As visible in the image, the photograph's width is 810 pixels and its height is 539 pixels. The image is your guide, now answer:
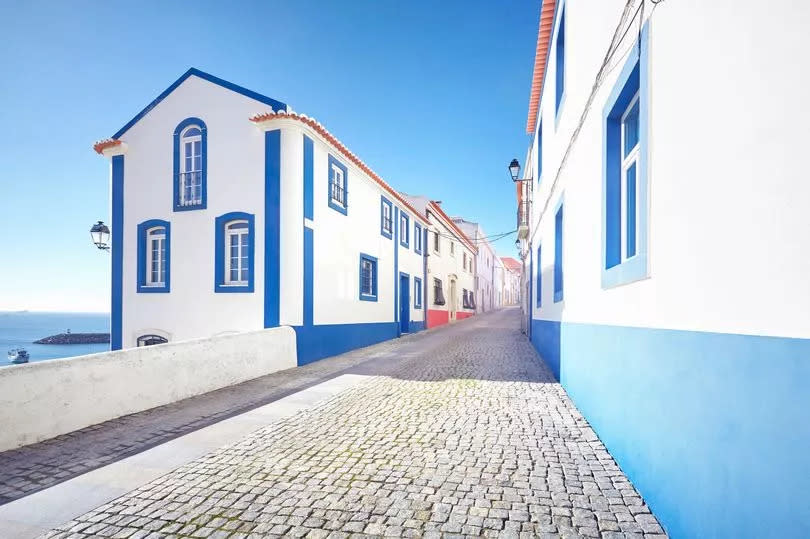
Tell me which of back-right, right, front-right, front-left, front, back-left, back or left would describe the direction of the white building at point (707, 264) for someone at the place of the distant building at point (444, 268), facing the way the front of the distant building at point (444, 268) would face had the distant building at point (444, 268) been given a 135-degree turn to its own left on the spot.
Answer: back

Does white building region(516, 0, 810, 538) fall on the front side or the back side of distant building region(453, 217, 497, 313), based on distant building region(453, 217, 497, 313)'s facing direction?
on the front side

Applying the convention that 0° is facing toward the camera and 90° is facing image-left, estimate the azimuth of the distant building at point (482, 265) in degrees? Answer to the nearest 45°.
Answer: approximately 315°

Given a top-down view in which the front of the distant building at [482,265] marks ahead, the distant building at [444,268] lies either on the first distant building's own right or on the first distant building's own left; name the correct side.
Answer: on the first distant building's own right
